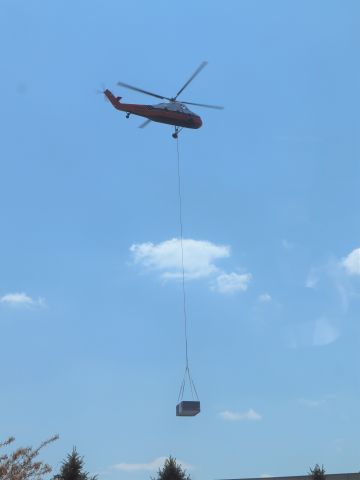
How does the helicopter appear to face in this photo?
to the viewer's right
